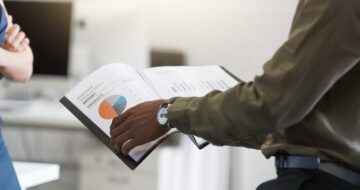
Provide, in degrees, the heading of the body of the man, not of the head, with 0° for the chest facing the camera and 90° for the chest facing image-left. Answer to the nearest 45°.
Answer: approximately 90°

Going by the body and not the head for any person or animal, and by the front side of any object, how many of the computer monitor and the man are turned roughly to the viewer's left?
1

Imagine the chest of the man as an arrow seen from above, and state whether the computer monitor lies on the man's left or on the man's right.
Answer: on the man's right

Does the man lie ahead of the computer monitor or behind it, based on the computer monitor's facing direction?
ahead

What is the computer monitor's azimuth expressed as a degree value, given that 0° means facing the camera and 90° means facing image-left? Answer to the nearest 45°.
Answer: approximately 0°
